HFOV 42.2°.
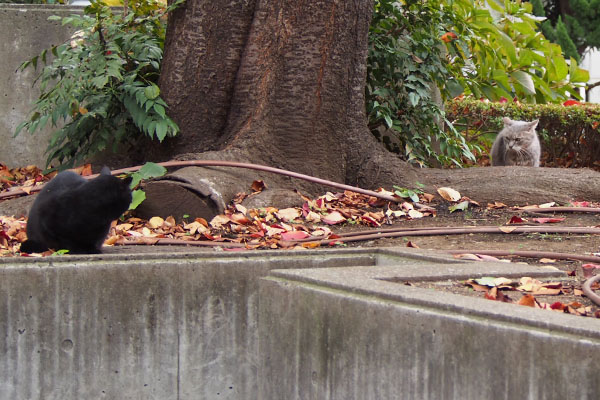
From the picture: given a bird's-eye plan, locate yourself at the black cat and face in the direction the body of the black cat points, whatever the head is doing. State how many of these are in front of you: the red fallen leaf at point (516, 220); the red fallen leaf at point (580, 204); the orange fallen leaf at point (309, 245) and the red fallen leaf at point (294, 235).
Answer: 4

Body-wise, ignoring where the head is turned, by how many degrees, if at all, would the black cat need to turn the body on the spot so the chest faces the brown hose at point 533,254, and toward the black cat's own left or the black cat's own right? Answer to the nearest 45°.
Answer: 0° — it already faces it

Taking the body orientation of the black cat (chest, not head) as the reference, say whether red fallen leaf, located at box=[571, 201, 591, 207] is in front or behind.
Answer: in front

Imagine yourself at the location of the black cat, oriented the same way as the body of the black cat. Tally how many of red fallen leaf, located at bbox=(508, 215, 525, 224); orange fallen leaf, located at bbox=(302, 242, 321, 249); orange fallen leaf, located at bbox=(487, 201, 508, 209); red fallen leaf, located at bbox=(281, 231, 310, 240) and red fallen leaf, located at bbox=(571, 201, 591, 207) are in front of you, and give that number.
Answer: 5

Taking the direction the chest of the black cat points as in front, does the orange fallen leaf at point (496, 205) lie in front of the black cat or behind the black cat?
in front

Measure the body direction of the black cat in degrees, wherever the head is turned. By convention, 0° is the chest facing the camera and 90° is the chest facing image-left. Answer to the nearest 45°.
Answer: approximately 270°

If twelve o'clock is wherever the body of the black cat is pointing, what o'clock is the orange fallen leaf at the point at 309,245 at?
The orange fallen leaf is roughly at 12 o'clock from the black cat.

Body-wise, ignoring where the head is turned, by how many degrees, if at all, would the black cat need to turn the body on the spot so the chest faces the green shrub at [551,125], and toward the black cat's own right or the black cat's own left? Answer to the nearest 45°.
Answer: approximately 45° to the black cat's own left

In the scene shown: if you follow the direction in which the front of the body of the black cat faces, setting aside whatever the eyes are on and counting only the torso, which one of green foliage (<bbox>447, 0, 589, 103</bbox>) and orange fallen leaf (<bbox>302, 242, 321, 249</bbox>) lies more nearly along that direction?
the orange fallen leaf

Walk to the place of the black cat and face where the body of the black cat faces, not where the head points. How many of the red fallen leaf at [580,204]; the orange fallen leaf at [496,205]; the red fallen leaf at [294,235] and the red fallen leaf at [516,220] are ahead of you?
4

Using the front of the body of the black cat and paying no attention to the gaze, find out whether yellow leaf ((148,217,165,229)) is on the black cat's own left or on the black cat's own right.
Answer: on the black cat's own left

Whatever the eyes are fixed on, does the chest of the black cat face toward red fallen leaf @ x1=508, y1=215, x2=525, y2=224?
yes

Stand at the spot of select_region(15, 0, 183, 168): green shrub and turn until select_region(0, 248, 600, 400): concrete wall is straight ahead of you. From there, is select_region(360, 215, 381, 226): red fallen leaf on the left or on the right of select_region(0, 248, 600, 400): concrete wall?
left

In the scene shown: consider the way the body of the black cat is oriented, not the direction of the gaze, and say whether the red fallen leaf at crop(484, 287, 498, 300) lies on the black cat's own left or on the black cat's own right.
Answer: on the black cat's own right

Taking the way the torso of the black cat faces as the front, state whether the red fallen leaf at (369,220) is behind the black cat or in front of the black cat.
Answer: in front
